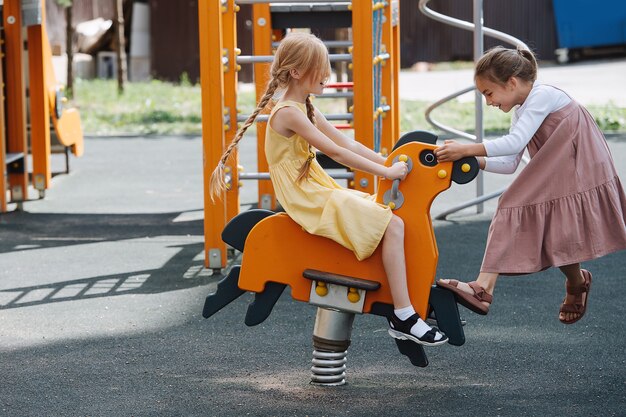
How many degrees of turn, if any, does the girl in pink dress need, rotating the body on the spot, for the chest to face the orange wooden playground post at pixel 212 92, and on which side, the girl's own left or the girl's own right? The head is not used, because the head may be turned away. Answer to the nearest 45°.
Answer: approximately 45° to the girl's own right

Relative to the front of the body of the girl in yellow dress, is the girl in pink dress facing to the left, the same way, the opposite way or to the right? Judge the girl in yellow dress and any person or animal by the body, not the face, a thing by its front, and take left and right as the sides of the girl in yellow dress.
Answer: the opposite way

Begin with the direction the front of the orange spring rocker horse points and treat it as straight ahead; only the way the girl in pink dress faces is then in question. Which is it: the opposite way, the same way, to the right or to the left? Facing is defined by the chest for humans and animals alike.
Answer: the opposite way

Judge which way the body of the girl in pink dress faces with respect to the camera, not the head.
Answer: to the viewer's left

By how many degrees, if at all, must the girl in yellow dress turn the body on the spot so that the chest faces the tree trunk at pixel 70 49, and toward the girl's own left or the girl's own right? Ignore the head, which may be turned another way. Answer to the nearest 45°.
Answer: approximately 90° to the girl's own left

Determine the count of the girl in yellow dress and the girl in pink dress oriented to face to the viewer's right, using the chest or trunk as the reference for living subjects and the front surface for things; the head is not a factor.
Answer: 1

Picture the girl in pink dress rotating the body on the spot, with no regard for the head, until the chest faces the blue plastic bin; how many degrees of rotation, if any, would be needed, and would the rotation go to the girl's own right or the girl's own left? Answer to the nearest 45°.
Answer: approximately 90° to the girl's own right

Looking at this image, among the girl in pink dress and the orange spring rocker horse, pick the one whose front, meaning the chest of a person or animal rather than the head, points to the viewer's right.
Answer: the orange spring rocker horse

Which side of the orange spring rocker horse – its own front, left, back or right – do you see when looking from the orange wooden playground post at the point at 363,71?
left

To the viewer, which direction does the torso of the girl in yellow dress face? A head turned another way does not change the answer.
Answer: to the viewer's right

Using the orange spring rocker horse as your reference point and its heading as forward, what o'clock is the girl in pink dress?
The girl in pink dress is roughly at 12 o'clock from the orange spring rocker horse.

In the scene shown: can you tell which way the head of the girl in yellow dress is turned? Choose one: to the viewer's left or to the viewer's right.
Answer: to the viewer's right

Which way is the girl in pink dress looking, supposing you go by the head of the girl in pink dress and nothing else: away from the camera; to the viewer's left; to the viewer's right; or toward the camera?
to the viewer's left

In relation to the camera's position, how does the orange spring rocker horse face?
facing to the right of the viewer
